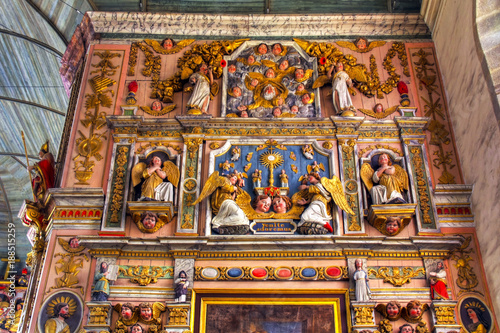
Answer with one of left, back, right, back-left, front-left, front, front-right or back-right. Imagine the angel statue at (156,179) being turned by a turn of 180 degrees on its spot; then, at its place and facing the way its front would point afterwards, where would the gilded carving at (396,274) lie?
right

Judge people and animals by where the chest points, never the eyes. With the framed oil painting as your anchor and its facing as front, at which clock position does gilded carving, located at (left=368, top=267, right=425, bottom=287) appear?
The gilded carving is roughly at 9 o'clock from the framed oil painting.

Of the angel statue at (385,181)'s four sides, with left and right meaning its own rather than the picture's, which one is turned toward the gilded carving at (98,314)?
right

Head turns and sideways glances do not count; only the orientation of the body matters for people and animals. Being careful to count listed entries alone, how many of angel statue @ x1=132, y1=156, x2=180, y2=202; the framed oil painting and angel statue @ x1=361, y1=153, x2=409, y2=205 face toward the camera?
3

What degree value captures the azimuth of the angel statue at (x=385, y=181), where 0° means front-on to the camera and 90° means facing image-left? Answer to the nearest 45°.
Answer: approximately 0°

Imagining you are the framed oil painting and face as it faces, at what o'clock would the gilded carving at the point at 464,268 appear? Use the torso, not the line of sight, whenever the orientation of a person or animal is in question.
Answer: The gilded carving is roughly at 9 o'clock from the framed oil painting.
